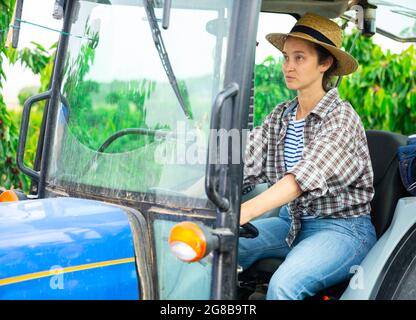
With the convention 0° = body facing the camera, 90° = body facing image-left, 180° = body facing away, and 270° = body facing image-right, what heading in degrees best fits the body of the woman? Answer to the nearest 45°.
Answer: approximately 45°
